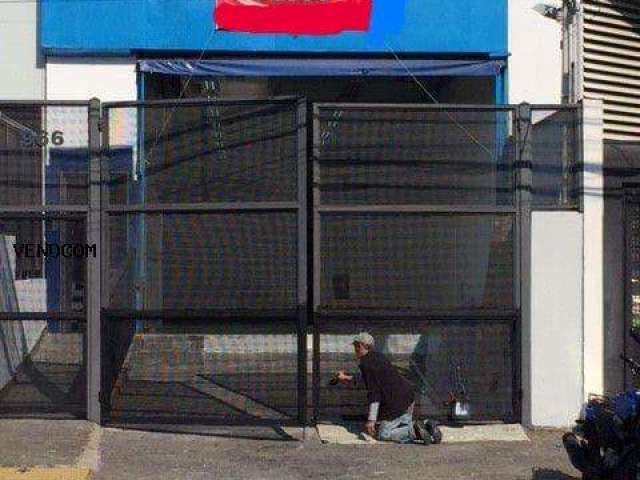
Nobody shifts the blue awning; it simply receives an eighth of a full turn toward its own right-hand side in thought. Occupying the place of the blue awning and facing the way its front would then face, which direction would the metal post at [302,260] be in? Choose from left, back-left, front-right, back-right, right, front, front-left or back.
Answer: front-left

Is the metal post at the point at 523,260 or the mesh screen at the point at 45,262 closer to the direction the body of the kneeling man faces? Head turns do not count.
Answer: the mesh screen

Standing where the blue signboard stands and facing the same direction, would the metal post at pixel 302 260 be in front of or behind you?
in front

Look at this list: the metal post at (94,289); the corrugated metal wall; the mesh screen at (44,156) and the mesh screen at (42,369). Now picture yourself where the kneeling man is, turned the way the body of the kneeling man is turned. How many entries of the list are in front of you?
3

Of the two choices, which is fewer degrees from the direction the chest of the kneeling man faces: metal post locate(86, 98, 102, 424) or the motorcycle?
the metal post

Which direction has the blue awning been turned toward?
toward the camera

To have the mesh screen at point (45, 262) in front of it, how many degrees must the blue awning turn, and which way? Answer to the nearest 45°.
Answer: approximately 45° to its right

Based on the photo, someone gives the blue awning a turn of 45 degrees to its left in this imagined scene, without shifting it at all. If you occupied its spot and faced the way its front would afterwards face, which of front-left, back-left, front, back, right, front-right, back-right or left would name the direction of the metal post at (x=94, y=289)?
right

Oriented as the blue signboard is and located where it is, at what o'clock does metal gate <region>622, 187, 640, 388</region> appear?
The metal gate is roughly at 10 o'clock from the blue signboard.

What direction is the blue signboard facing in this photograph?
toward the camera

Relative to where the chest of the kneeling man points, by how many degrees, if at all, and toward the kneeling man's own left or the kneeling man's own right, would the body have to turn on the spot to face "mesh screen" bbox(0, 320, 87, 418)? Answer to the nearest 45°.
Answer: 0° — they already face it

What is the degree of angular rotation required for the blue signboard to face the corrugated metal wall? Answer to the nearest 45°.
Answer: approximately 90° to its left

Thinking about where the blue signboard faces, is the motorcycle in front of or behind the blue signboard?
in front

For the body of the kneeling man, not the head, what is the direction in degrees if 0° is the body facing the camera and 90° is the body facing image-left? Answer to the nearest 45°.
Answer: approximately 90°

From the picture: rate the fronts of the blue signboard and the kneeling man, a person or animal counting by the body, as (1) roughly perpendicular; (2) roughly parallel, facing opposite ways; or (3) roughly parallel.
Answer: roughly perpendicular

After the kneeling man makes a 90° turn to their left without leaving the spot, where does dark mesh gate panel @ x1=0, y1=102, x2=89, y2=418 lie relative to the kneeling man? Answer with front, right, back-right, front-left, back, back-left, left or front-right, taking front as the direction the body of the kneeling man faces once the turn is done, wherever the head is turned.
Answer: right

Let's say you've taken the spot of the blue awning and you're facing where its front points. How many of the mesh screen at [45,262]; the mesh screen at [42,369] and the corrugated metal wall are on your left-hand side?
1
